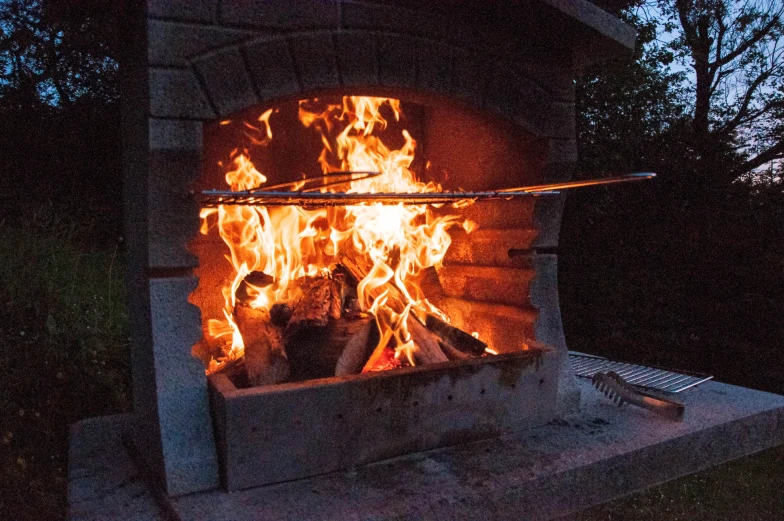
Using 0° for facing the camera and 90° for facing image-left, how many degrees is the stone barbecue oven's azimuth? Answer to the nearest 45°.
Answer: approximately 315°
